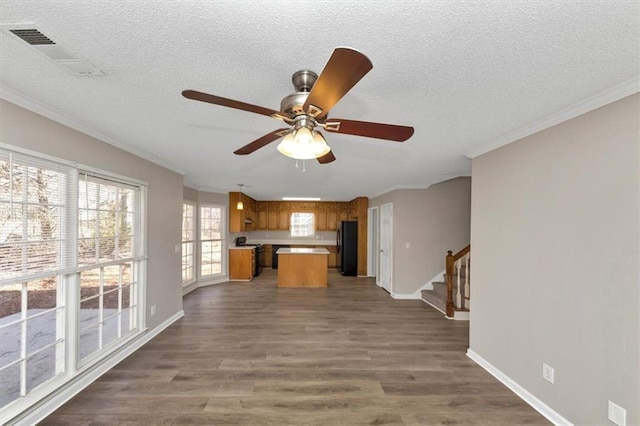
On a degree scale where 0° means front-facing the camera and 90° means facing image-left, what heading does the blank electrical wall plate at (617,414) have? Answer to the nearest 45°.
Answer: approximately 45°

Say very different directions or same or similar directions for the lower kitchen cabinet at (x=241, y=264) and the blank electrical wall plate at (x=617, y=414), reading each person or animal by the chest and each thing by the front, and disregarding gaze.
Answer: very different directions

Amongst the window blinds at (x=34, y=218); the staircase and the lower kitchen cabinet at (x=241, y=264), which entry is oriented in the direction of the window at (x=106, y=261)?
the staircase

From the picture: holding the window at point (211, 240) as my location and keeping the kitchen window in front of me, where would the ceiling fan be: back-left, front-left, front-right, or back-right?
back-right

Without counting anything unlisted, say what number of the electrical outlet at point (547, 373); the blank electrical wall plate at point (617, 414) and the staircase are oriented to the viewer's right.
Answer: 0

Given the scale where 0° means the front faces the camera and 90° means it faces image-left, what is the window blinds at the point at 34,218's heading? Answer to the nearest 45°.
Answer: approximately 315°

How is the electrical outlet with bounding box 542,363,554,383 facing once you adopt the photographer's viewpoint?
facing the viewer and to the left of the viewer

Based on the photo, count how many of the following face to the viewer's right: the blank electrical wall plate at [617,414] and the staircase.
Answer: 0

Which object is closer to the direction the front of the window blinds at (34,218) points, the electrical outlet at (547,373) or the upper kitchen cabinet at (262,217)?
the electrical outlet
